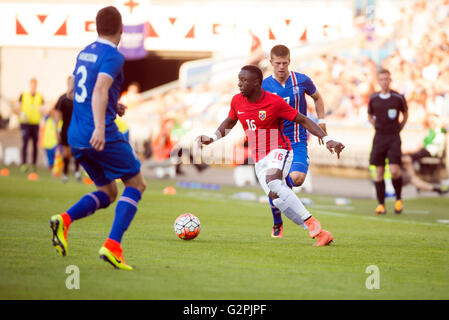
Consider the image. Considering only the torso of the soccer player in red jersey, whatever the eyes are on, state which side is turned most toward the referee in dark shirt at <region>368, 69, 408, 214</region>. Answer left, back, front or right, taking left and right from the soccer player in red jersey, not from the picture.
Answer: back

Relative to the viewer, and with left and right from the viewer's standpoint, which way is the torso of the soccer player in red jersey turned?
facing the viewer and to the left of the viewer

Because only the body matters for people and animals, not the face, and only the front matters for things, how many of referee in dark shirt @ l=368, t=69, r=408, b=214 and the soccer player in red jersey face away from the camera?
0

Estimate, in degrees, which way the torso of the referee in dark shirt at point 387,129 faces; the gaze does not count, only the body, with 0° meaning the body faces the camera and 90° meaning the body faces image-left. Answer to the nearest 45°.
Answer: approximately 0°

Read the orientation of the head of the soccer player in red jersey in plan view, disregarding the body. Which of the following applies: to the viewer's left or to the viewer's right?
to the viewer's left
